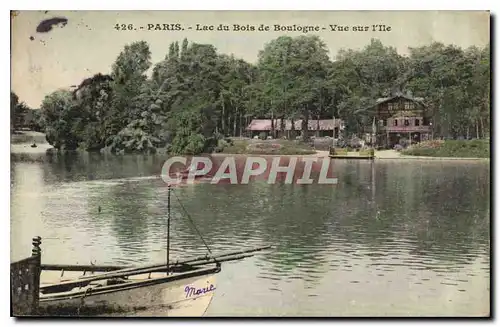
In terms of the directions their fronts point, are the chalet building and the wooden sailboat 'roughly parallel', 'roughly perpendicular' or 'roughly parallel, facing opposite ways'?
roughly perpendicular

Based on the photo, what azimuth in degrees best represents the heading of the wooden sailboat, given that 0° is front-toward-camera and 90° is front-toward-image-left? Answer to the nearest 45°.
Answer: approximately 270°

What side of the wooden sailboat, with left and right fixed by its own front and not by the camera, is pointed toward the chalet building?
left

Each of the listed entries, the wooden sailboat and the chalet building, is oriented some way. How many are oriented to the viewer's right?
1

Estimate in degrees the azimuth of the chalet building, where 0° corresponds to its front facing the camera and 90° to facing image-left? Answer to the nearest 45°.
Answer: approximately 0°

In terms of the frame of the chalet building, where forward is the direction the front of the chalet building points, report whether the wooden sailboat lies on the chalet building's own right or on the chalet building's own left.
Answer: on the chalet building's own right

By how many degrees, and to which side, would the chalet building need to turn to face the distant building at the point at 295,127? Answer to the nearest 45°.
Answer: approximately 90° to its right
